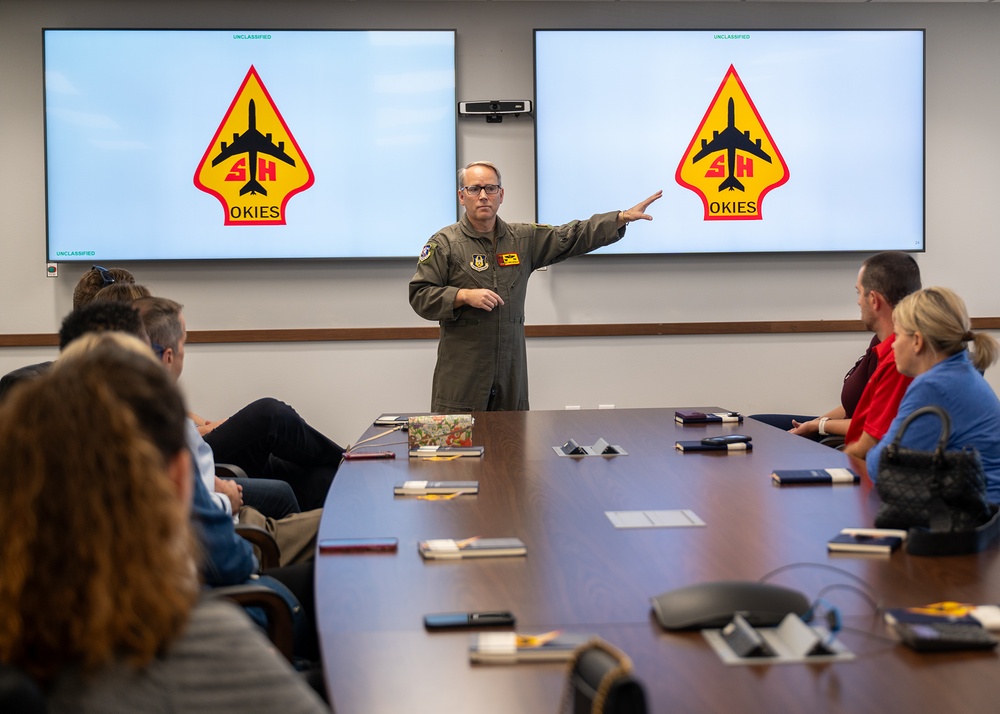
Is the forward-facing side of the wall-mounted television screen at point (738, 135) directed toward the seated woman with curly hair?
yes

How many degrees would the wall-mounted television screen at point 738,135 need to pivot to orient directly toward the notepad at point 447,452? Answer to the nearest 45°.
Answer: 0° — it already faces it

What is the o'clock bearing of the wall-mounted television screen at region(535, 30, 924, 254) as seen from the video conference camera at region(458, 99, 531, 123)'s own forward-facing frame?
The wall-mounted television screen is roughly at 9 o'clock from the video conference camera.

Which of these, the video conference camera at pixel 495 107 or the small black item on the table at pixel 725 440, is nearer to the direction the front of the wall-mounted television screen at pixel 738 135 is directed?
the small black item on the table

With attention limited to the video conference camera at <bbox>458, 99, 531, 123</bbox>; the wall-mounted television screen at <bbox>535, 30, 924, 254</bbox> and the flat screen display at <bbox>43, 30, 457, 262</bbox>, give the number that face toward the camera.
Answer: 3

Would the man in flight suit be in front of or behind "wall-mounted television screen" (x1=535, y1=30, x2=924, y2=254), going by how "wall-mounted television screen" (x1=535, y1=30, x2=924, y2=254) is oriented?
in front

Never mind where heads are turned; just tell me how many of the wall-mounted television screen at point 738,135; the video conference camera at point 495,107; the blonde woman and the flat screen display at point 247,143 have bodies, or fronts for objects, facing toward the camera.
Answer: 3

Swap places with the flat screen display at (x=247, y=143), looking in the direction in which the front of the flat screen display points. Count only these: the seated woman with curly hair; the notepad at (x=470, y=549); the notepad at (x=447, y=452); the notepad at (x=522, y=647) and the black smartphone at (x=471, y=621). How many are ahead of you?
5

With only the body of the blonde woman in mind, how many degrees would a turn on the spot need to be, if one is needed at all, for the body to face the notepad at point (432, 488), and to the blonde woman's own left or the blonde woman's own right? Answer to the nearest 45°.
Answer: approximately 45° to the blonde woman's own left

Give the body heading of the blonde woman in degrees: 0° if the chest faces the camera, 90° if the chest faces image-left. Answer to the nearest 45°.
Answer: approximately 90°

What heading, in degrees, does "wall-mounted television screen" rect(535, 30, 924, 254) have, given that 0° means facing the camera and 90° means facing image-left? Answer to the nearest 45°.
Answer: approximately 0°

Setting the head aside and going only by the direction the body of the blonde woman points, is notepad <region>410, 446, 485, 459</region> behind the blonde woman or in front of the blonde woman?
in front

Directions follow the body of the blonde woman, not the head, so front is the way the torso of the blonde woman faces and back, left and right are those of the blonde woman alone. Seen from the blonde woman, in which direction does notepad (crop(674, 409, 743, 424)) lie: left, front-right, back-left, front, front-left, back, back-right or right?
front-right

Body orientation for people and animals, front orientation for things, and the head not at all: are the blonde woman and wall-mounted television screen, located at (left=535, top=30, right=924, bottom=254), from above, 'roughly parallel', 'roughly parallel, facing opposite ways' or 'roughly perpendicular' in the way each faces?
roughly perpendicular

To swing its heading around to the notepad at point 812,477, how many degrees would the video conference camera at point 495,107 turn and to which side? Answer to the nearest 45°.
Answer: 0° — it already faces it

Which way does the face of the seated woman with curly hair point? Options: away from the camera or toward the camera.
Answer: away from the camera

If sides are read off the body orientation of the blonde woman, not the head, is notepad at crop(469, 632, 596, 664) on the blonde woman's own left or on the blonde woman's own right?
on the blonde woman's own left
